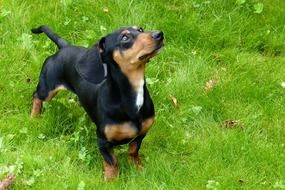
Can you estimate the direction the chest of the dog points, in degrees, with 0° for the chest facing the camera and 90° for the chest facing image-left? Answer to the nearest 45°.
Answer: approximately 315°
